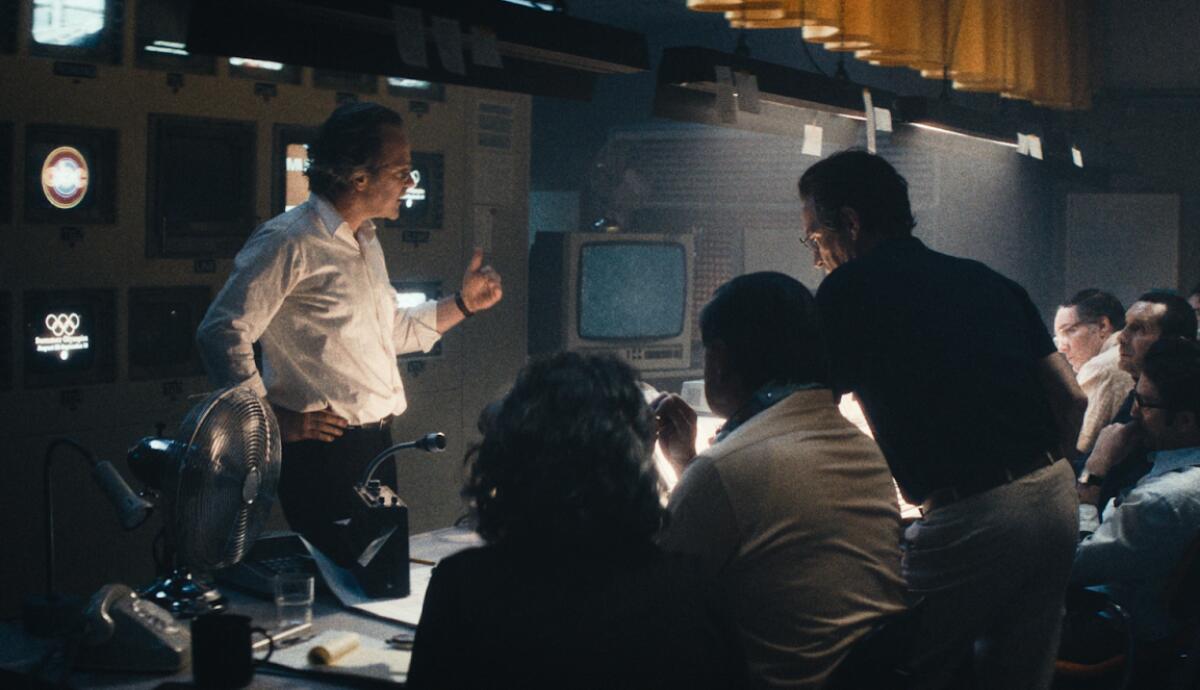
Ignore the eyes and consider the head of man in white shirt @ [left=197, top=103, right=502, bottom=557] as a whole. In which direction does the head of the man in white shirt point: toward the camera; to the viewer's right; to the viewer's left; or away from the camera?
to the viewer's right

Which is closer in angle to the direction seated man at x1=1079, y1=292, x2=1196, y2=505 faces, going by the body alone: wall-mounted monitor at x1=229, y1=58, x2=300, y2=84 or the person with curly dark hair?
the wall-mounted monitor

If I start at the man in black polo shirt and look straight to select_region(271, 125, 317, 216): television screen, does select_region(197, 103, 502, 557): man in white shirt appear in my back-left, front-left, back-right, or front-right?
front-left

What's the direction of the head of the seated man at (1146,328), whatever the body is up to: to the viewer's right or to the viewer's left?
to the viewer's left

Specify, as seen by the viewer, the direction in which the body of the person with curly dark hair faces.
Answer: away from the camera

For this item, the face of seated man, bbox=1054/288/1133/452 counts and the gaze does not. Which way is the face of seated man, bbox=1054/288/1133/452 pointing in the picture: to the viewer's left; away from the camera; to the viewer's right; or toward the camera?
to the viewer's left

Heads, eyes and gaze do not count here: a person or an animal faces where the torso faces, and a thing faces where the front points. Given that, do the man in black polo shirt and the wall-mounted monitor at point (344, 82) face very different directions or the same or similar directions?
very different directions

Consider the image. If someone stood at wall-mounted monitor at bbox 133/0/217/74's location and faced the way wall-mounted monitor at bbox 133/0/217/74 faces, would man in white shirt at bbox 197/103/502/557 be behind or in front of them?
in front

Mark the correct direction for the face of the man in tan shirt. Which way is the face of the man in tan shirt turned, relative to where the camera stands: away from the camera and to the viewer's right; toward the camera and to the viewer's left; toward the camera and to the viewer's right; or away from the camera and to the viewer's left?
away from the camera and to the viewer's left

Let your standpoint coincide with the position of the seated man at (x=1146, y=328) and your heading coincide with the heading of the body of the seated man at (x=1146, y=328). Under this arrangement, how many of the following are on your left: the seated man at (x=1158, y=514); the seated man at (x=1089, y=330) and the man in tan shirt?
2

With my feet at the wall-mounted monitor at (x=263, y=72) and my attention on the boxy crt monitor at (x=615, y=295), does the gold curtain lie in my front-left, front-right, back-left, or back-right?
front-right

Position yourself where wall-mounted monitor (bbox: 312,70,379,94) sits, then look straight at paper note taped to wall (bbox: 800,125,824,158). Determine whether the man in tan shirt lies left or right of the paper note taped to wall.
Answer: right

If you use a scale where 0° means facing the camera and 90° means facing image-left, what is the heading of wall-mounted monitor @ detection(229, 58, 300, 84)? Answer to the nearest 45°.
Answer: approximately 315°

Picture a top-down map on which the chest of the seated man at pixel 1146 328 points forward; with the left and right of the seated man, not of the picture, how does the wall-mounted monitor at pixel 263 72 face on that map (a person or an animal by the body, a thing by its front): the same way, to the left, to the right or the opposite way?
the opposite way

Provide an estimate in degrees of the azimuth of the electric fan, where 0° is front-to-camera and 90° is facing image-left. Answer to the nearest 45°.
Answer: approximately 315°
